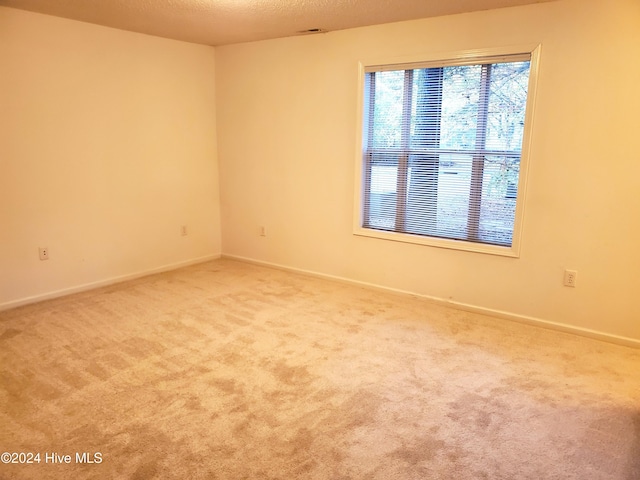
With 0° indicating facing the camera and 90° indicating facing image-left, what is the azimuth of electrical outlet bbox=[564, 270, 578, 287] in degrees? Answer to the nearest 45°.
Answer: approximately 0°

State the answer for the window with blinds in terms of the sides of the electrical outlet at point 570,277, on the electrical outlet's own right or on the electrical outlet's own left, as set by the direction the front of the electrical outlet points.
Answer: on the electrical outlet's own right
